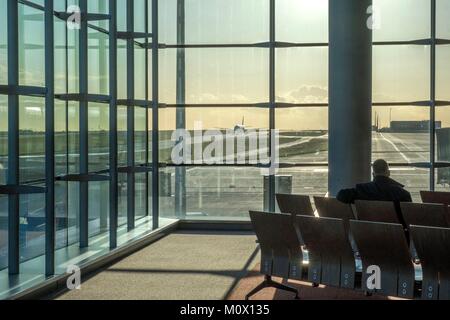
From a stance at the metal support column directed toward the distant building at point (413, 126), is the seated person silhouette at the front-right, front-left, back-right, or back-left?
back-right

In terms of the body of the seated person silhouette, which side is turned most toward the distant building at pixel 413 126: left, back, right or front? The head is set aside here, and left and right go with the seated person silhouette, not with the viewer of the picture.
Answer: front

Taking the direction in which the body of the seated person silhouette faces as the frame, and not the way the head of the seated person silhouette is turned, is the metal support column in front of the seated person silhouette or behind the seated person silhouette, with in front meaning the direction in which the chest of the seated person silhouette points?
in front

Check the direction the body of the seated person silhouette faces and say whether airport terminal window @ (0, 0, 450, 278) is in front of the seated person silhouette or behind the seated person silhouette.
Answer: in front

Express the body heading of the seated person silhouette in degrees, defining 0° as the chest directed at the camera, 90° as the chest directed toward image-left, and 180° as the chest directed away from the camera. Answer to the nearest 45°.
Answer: approximately 180°
